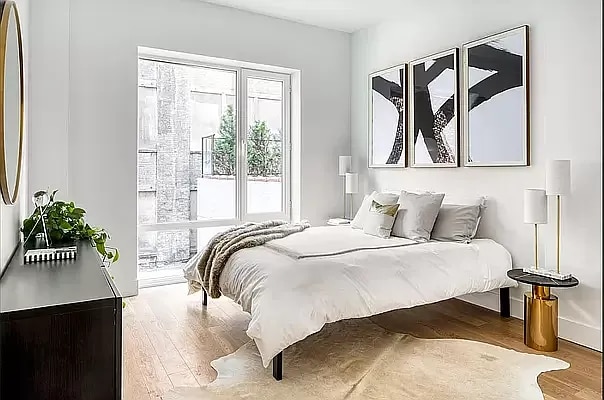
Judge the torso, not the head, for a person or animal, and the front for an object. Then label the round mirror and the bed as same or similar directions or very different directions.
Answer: very different directions

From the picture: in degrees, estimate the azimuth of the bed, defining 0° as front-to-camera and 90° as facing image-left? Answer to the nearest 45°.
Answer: approximately 45°

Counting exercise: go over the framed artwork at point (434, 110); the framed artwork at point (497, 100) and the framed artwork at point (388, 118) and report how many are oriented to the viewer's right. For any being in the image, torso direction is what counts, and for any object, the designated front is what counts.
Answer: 0

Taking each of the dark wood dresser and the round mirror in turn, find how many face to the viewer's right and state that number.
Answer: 2

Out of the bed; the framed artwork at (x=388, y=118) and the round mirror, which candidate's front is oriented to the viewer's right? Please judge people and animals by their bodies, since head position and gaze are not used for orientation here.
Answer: the round mirror

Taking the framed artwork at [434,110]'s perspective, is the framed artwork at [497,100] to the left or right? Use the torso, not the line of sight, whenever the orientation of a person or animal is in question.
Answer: on its left

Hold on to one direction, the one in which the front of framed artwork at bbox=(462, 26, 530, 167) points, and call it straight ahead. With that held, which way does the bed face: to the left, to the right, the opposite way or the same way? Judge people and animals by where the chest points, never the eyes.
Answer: the same way

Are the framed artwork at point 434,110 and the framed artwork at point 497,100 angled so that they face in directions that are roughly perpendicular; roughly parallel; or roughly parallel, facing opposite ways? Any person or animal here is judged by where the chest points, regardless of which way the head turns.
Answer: roughly parallel

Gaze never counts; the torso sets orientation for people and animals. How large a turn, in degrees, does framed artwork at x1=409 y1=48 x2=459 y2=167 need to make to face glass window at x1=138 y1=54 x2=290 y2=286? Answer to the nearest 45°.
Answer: approximately 45° to its right

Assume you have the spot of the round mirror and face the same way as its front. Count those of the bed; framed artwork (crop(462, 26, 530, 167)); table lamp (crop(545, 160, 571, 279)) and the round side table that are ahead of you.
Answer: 4

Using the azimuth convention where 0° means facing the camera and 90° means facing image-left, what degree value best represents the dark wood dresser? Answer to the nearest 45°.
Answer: approximately 270°

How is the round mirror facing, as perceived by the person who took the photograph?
facing to the right of the viewer

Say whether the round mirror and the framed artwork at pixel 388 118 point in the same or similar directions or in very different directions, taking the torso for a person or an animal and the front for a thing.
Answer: very different directions

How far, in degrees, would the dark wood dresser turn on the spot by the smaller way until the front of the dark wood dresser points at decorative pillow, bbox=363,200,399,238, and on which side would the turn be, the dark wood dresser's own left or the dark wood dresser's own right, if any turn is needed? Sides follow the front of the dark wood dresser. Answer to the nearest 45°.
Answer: approximately 45° to the dark wood dresser's own left

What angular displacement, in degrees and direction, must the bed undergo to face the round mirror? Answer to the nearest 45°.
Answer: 0° — it already faces it

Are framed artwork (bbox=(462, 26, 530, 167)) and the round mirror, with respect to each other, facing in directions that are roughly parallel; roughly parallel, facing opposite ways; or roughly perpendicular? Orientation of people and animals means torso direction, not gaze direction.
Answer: roughly parallel, facing opposite ways
